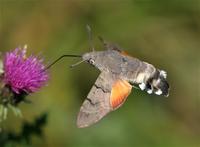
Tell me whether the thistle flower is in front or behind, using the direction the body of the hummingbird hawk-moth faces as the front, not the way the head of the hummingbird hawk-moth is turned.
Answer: in front

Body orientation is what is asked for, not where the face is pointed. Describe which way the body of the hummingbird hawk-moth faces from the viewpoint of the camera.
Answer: to the viewer's left
